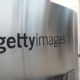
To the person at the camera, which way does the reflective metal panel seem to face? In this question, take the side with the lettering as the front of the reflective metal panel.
facing the viewer and to the right of the viewer
